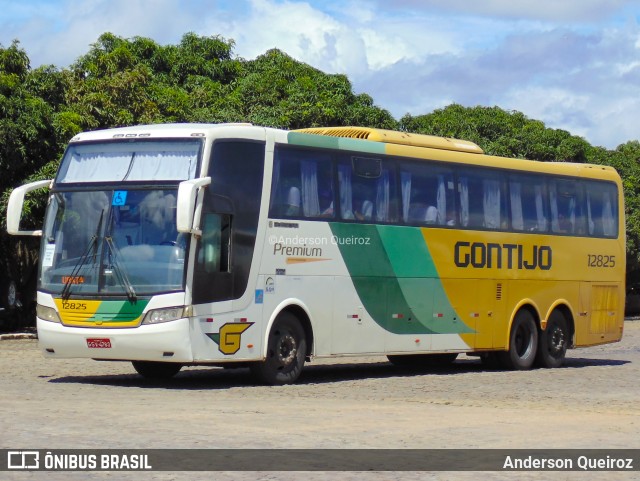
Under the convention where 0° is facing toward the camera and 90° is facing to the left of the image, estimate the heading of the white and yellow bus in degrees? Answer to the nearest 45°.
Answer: approximately 45°
